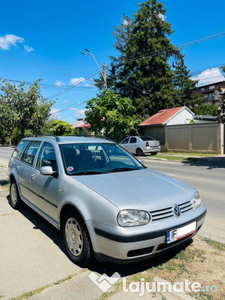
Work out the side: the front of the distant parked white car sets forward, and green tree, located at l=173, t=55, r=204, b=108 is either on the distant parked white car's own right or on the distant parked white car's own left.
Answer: on the distant parked white car's own right

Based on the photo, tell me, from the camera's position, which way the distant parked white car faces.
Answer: facing away from the viewer and to the left of the viewer

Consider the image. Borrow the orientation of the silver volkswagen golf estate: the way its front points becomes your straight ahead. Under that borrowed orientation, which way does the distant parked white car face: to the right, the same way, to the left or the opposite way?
the opposite way

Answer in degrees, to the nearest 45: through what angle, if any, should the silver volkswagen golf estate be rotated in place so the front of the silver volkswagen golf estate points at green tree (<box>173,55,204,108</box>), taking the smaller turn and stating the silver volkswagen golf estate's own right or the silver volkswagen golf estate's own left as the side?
approximately 135° to the silver volkswagen golf estate's own left

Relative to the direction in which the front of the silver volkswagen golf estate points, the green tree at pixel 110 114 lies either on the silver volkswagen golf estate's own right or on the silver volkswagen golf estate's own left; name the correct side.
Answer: on the silver volkswagen golf estate's own left

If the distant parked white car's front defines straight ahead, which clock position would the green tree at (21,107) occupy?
The green tree is roughly at 8 o'clock from the distant parked white car.

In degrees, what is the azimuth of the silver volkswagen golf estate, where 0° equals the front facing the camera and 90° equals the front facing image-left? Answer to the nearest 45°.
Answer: approximately 315°

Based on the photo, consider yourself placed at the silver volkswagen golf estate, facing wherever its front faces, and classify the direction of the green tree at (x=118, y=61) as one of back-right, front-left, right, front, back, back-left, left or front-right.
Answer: back-left
